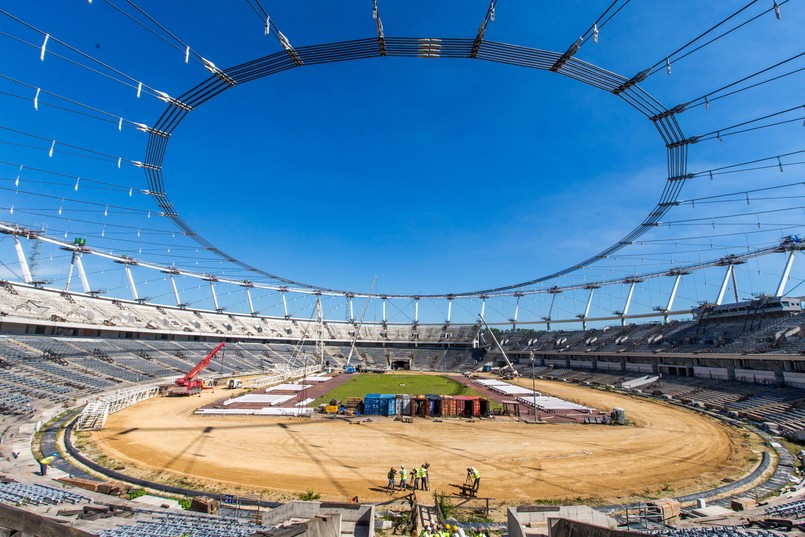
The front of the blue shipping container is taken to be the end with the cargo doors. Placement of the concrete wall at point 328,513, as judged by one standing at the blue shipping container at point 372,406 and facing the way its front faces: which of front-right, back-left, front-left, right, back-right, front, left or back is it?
front

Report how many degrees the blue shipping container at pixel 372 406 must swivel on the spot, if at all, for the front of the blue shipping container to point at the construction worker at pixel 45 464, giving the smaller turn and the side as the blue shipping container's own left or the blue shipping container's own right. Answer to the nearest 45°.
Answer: approximately 45° to the blue shipping container's own right

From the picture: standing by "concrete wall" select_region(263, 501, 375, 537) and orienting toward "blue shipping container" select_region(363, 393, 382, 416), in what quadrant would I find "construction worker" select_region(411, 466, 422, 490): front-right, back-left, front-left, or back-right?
front-right

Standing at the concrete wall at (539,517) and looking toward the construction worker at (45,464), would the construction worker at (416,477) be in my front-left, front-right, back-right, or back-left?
front-right

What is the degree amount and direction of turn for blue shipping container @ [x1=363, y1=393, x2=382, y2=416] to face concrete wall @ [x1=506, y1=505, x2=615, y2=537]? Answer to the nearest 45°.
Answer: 0° — it already faces it

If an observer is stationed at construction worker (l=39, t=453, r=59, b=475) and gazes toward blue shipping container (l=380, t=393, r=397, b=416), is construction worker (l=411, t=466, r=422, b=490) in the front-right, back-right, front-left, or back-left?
front-right

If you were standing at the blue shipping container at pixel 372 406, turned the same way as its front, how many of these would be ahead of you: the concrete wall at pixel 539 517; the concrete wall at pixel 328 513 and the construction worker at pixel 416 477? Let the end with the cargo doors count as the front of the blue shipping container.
3

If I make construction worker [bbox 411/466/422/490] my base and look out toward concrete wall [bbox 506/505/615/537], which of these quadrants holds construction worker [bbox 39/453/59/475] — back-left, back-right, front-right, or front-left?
back-right

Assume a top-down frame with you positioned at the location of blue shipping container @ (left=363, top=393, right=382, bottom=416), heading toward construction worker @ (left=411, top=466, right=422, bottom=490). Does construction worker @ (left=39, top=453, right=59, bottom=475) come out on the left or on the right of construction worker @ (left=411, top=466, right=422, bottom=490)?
right

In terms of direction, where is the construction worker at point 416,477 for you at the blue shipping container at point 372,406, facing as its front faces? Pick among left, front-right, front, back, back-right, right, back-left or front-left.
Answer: front

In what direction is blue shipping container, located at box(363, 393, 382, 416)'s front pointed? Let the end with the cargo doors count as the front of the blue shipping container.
toward the camera
